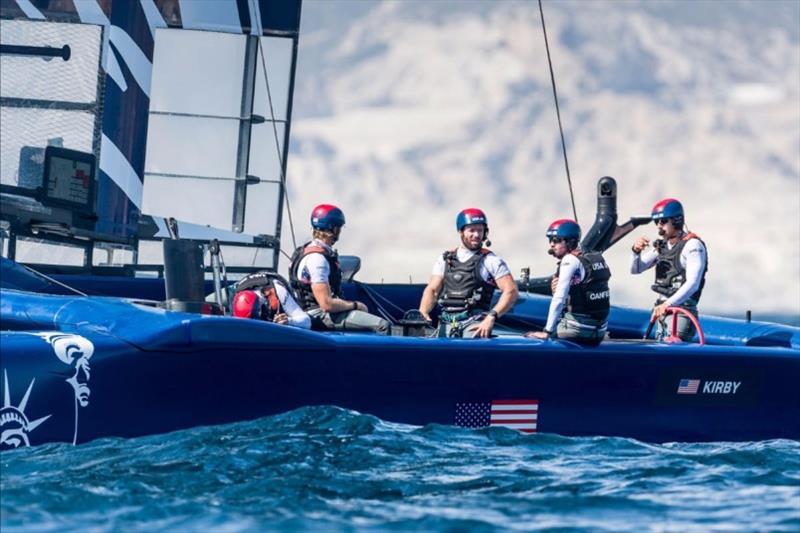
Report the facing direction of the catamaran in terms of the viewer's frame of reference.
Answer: facing to the left of the viewer

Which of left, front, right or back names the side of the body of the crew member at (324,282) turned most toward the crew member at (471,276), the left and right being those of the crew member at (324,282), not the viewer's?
front

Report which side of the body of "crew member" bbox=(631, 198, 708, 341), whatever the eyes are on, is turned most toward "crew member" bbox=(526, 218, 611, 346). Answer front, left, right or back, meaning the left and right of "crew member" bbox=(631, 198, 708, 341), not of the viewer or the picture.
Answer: front

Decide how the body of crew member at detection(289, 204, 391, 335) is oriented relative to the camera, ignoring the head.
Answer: to the viewer's right

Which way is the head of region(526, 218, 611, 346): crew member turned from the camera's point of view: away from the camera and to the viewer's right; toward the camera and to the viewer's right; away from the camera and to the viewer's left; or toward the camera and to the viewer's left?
toward the camera and to the viewer's left

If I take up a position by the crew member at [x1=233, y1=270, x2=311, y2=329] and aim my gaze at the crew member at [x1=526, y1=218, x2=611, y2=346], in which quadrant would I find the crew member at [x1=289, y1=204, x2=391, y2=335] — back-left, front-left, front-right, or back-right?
front-left

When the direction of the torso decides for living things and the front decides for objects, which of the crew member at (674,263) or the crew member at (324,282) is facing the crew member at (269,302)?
the crew member at (674,263)

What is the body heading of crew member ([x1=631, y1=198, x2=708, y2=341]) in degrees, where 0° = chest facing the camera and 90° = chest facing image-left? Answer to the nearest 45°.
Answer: approximately 45°

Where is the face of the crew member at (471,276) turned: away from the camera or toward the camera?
toward the camera

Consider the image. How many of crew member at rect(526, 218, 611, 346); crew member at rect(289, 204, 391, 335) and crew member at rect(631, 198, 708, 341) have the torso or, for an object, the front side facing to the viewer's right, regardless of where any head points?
1

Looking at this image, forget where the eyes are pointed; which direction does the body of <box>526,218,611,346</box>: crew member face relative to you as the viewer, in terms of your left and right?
facing away from the viewer and to the left of the viewer
